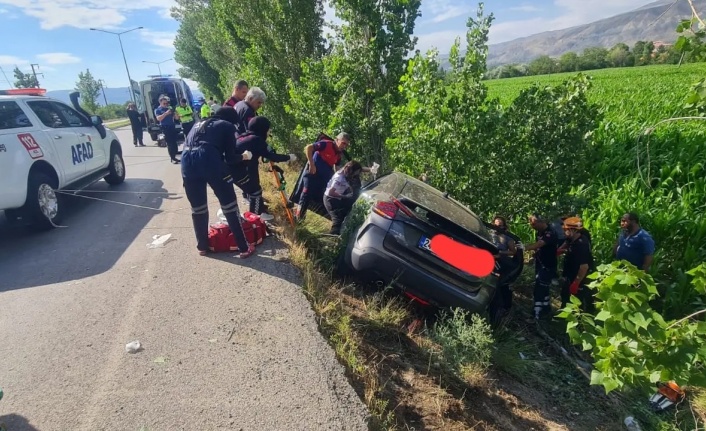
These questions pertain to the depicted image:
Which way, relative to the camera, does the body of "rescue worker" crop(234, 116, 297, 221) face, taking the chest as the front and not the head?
to the viewer's right

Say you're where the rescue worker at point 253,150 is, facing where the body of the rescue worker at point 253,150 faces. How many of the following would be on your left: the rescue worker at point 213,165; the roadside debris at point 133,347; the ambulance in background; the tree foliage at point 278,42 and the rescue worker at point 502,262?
2

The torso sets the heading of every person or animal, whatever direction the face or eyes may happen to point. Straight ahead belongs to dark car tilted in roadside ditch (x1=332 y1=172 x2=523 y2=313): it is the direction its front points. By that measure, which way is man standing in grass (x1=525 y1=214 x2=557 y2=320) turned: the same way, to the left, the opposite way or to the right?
to the left

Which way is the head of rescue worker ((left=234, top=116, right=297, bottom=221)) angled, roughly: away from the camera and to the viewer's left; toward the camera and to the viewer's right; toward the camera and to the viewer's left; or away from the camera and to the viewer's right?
away from the camera and to the viewer's right

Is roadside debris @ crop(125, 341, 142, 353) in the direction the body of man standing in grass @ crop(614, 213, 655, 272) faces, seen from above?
yes

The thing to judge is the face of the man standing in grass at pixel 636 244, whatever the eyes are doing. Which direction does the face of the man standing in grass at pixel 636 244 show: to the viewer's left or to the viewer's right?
to the viewer's left

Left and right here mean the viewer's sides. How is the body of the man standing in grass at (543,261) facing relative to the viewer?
facing to the left of the viewer

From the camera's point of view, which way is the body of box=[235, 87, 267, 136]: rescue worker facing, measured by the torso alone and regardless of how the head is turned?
to the viewer's right

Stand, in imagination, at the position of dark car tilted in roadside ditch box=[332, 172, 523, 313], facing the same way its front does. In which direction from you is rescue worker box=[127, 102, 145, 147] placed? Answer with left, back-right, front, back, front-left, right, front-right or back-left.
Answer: front-left

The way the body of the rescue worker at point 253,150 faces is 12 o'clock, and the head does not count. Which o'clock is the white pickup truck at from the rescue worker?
The white pickup truck is roughly at 7 o'clock from the rescue worker.

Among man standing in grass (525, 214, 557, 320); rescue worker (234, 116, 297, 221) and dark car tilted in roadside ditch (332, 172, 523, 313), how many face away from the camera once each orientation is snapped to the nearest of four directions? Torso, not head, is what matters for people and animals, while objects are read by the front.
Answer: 1

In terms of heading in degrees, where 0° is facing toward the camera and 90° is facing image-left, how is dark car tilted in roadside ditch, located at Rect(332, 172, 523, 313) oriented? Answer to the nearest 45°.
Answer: approximately 180°
